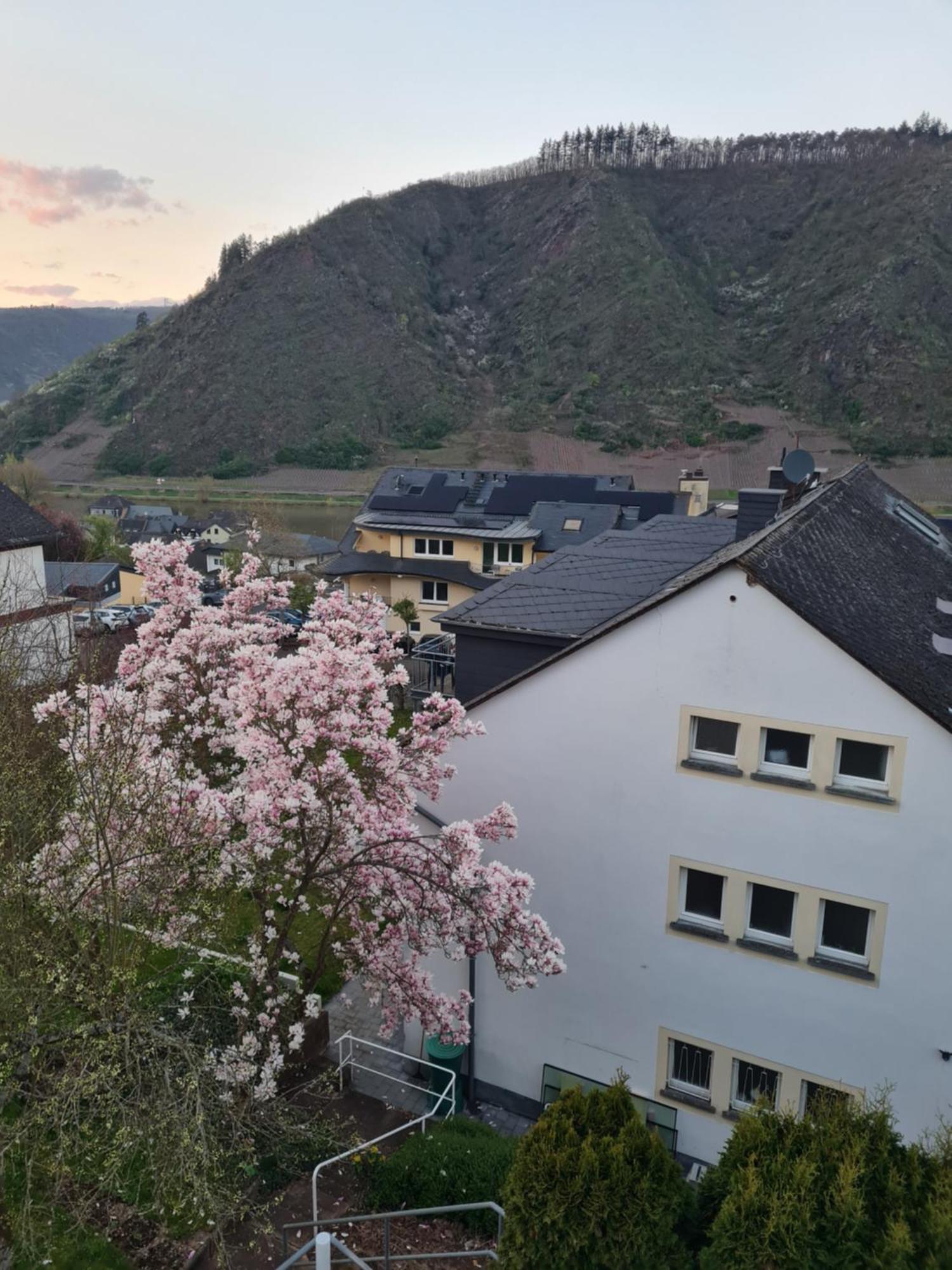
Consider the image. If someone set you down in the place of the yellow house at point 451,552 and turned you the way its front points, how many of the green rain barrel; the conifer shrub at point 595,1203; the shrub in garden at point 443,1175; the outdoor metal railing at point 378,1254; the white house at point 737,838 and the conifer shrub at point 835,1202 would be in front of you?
6

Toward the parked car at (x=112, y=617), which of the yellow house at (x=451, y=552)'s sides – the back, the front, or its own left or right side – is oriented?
right

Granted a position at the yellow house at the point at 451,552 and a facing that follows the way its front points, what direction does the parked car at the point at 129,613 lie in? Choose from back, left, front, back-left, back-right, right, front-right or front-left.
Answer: right

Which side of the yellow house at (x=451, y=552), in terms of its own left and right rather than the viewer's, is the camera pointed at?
front

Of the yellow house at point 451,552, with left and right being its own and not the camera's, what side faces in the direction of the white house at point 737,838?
front

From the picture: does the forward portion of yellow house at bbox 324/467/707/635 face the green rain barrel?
yes

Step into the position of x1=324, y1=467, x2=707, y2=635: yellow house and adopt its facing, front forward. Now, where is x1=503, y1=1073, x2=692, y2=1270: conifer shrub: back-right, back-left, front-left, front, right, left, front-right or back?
front

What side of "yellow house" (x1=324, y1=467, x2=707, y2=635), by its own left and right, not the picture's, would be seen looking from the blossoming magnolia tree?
front

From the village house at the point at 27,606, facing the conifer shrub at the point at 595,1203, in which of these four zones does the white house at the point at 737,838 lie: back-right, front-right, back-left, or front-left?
front-left

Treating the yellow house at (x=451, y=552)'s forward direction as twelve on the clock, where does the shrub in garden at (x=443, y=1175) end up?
The shrub in garden is roughly at 12 o'clock from the yellow house.

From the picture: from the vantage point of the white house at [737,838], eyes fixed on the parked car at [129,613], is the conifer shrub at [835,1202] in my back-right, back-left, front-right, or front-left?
back-left

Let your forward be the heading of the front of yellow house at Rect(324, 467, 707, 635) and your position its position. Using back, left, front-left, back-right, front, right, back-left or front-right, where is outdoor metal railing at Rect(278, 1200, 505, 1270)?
front

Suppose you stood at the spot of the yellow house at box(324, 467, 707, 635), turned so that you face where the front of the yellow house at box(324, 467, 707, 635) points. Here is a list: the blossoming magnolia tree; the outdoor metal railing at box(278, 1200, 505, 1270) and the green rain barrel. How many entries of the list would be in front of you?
3
